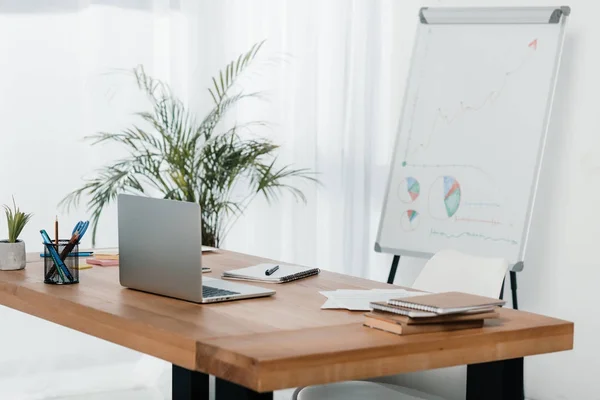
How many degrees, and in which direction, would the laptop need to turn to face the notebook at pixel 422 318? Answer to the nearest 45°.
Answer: approximately 90° to its right

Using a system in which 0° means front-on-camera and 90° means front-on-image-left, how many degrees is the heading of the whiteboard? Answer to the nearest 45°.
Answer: approximately 45°

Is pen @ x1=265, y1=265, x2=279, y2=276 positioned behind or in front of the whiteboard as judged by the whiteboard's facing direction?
in front

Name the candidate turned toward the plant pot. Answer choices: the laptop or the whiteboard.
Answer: the whiteboard

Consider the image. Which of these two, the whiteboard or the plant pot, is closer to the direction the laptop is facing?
the whiteboard

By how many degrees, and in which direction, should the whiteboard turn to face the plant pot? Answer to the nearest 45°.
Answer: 0° — it already faces it

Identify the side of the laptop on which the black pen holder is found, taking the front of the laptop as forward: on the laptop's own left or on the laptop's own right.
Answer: on the laptop's own left

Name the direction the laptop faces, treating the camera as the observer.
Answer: facing away from the viewer and to the right of the viewer

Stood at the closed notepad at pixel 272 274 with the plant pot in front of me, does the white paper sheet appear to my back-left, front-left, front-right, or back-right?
back-left

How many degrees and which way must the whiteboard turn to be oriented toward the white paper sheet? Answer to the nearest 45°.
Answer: approximately 45° to its left

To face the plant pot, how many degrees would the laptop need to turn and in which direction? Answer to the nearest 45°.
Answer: approximately 90° to its left

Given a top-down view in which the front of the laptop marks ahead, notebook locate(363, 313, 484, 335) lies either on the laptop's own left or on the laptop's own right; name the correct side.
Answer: on the laptop's own right

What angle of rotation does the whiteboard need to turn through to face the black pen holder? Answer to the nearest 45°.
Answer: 0° — it already faces it

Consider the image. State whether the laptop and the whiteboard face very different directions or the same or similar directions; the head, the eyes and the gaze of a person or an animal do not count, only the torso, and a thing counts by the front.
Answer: very different directions

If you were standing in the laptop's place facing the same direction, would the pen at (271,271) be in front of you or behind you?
in front

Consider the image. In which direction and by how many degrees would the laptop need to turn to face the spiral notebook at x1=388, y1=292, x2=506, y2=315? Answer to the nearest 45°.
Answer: approximately 90° to its right
